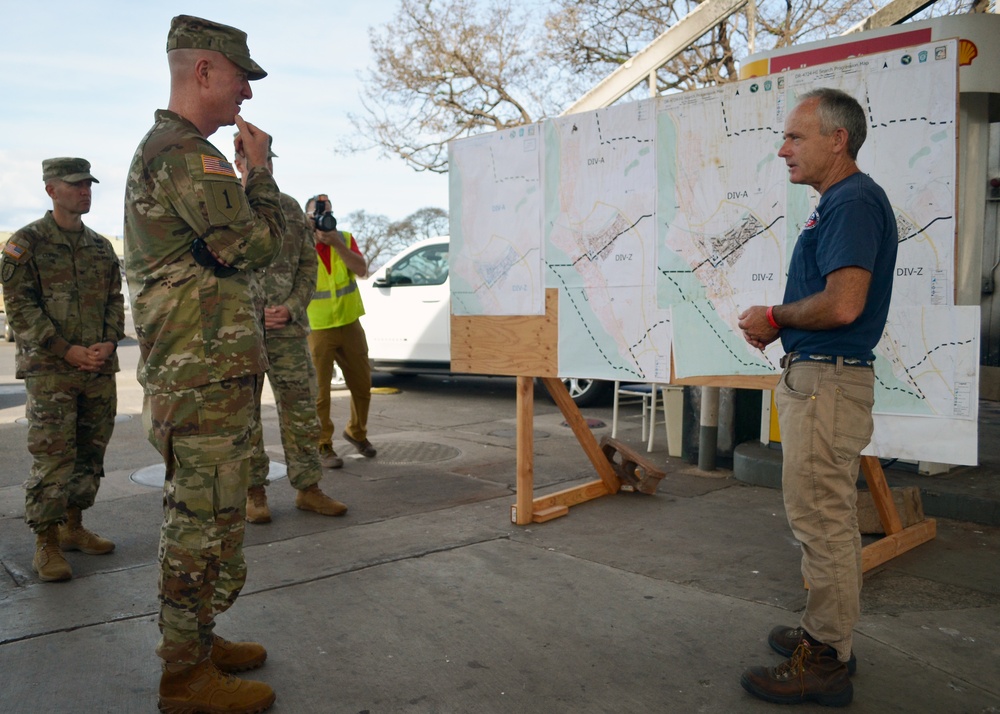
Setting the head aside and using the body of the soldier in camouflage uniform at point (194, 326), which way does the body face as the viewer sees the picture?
to the viewer's right

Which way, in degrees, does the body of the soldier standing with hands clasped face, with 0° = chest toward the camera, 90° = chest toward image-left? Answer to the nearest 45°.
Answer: approximately 315°

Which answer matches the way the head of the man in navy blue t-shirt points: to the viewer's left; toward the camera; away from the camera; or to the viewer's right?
to the viewer's left

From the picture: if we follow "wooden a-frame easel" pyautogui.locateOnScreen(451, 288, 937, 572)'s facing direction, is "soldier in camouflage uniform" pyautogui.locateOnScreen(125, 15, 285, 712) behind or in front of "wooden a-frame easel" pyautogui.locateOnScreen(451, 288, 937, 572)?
in front

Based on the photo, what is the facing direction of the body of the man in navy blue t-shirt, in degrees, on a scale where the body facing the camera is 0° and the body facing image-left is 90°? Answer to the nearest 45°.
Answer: approximately 90°

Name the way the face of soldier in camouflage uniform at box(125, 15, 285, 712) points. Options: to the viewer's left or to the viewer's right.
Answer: to the viewer's right

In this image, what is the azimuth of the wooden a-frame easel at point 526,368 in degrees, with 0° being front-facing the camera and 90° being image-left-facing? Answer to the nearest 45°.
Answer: approximately 45°

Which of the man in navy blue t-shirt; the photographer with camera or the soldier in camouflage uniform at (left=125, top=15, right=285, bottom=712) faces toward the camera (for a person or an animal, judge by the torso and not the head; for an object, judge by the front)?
the photographer with camera

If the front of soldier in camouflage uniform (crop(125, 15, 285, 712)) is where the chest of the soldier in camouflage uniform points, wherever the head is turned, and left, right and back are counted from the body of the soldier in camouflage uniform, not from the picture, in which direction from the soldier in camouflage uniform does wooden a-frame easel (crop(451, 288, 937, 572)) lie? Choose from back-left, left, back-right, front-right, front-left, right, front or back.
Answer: front-left

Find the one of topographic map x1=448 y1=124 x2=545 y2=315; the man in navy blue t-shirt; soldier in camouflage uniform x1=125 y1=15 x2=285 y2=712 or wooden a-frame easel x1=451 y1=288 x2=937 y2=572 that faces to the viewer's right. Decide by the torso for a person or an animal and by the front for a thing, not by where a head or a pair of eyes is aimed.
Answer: the soldier in camouflage uniform

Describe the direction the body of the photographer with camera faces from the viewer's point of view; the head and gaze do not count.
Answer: toward the camera

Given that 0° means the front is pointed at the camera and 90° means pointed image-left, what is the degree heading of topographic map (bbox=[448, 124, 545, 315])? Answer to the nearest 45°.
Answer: approximately 45°

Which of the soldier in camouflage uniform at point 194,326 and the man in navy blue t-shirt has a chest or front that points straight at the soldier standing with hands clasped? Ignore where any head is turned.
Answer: the man in navy blue t-shirt

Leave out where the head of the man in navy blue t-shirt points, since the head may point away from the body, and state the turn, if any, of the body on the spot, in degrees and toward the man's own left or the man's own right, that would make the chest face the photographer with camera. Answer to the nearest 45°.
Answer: approximately 45° to the man's own right

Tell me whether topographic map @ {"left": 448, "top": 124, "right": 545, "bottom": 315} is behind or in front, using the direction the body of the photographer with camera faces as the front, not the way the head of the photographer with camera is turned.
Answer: in front

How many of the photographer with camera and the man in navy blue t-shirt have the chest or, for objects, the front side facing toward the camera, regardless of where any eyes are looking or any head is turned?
1
